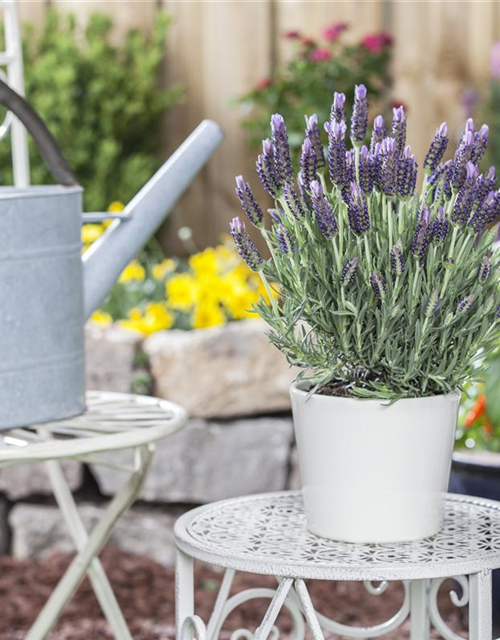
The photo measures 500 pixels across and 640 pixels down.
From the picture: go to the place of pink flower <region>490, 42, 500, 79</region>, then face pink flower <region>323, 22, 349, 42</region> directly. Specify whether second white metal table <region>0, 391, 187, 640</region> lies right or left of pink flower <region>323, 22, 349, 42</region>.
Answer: left

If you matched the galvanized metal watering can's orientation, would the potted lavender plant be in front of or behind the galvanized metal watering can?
in front

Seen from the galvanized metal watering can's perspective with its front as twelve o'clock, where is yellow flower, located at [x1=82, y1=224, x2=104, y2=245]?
The yellow flower is roughly at 9 o'clock from the galvanized metal watering can.

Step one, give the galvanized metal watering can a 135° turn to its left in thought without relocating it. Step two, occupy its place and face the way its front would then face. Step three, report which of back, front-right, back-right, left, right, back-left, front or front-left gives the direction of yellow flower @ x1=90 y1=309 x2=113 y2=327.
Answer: front-right

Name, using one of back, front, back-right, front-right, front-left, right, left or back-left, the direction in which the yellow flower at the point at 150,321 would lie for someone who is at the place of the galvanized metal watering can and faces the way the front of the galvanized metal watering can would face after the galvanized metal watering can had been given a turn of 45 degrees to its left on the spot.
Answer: front-left

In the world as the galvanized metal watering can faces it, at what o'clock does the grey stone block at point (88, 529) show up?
The grey stone block is roughly at 9 o'clock from the galvanized metal watering can.

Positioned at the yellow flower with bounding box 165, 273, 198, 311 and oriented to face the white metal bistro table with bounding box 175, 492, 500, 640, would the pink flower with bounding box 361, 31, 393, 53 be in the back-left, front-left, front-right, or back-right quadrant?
back-left

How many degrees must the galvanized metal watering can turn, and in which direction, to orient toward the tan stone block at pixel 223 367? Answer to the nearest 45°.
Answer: approximately 90° to its left

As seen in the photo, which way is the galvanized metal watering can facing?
to the viewer's right
